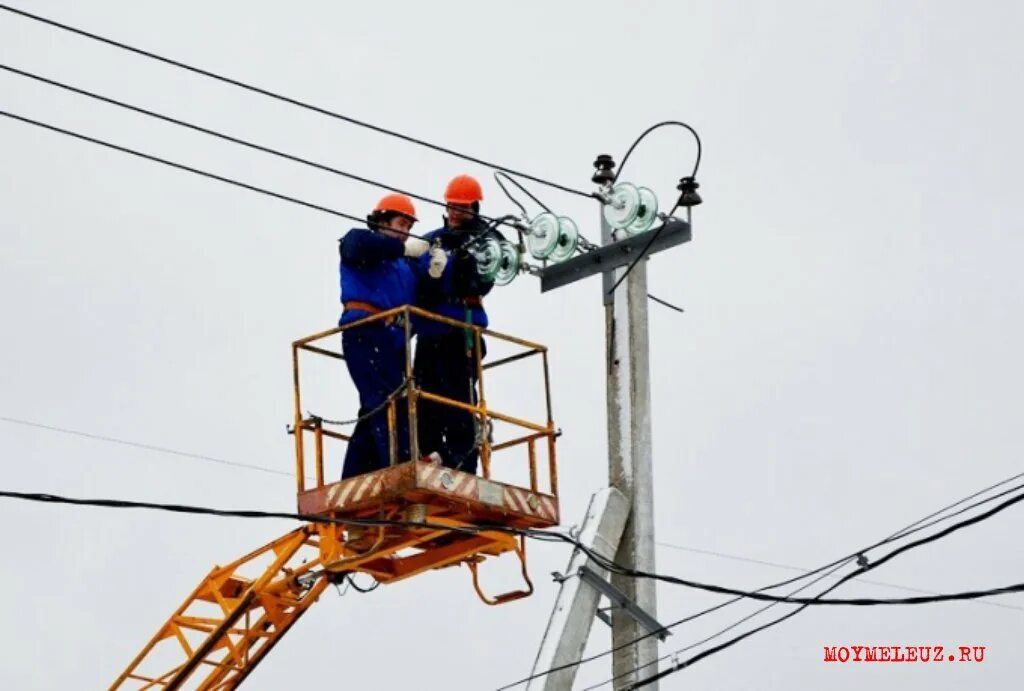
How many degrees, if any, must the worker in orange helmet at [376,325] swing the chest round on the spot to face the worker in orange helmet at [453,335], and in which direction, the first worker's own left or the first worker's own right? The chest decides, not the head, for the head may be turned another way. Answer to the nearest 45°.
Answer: approximately 45° to the first worker's own left

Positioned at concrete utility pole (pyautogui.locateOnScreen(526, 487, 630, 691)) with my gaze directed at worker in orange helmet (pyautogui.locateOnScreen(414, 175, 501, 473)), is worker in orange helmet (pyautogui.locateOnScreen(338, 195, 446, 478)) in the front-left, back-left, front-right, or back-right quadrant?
front-left

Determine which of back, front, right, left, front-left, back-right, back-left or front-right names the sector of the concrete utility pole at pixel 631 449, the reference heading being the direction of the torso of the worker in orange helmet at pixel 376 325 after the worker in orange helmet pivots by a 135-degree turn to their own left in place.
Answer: back

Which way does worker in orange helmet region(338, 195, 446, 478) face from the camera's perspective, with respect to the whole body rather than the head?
to the viewer's right

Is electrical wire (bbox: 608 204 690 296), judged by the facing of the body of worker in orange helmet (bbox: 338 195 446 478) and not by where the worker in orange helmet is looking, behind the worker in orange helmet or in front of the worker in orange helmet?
in front
